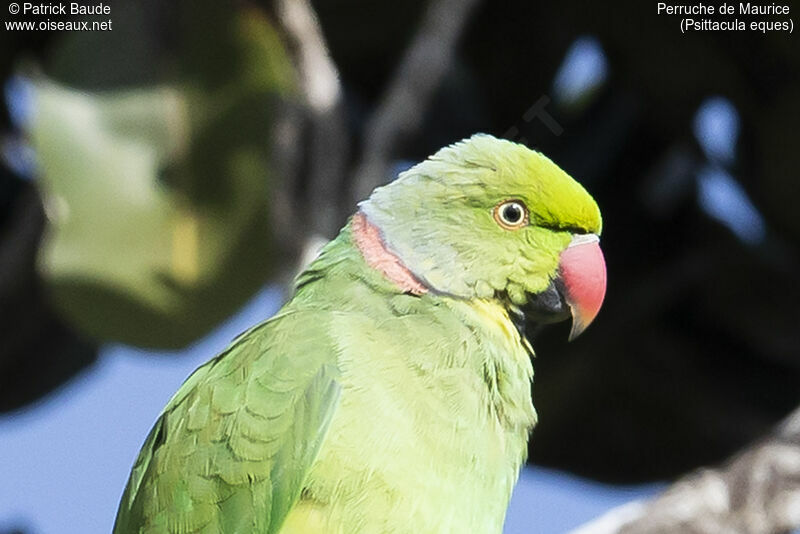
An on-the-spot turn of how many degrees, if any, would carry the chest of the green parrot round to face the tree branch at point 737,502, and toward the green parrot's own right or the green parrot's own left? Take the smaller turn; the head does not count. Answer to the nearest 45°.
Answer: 0° — it already faces it

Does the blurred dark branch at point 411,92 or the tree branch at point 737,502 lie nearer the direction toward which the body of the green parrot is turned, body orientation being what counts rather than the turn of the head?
the tree branch

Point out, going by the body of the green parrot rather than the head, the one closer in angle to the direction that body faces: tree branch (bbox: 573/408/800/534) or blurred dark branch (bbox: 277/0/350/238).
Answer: the tree branch

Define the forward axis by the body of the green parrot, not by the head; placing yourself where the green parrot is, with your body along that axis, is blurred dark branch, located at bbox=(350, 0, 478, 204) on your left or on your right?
on your left

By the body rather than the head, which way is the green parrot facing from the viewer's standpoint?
to the viewer's right

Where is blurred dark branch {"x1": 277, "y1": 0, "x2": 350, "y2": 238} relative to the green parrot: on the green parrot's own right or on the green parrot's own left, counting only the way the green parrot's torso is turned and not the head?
on the green parrot's own left
